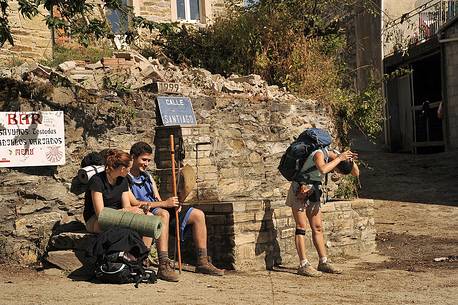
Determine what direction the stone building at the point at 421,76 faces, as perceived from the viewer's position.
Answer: facing the viewer and to the left of the viewer

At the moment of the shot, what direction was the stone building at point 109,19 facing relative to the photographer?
facing the viewer

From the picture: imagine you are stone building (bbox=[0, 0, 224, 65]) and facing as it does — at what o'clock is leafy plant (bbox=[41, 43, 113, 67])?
The leafy plant is roughly at 1 o'clock from the stone building.

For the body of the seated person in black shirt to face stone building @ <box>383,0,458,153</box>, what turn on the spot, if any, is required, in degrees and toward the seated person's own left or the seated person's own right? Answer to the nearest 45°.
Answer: approximately 90° to the seated person's own left

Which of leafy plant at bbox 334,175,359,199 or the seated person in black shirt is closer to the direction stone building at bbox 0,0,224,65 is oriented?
the seated person in black shirt

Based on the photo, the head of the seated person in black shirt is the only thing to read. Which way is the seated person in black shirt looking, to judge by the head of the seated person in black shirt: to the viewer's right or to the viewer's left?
to the viewer's right

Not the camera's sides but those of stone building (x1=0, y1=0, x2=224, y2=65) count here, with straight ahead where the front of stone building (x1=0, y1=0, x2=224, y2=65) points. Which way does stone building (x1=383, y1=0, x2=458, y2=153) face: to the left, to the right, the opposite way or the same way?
to the right

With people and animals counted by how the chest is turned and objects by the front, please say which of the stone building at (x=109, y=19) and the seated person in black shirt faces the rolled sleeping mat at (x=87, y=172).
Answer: the stone building

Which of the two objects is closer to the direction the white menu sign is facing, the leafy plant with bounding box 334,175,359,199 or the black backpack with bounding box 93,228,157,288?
the black backpack

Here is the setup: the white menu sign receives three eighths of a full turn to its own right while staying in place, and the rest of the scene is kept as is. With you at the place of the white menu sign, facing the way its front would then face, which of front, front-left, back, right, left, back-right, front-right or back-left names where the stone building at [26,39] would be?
front-right

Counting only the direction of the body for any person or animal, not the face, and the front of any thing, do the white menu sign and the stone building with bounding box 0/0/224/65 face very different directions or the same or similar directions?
same or similar directions

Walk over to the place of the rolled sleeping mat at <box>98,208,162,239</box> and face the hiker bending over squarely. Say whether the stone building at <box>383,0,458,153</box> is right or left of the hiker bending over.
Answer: left

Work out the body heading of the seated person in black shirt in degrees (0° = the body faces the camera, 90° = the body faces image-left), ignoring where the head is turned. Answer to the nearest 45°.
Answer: approximately 315°

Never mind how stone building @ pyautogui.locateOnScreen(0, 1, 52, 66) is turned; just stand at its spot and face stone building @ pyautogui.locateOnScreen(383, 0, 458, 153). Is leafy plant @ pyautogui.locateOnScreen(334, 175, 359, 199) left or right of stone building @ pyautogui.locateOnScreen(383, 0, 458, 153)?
right

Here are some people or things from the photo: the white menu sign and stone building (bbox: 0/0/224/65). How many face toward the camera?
2

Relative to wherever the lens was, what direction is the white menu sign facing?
facing the viewer

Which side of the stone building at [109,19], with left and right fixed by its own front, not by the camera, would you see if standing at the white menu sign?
front
